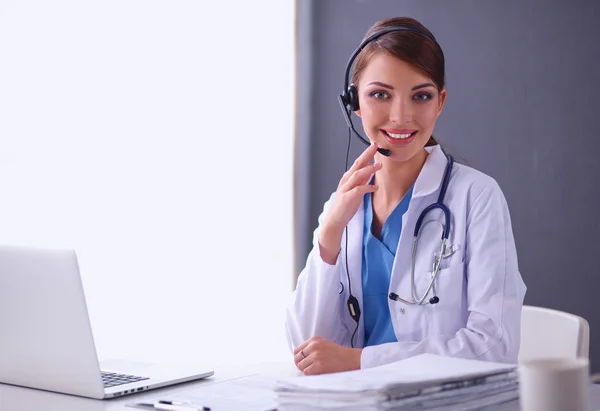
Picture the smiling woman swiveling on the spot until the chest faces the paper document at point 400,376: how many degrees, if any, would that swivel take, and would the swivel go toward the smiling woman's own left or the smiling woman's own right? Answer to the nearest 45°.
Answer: approximately 45° to the smiling woman's own left

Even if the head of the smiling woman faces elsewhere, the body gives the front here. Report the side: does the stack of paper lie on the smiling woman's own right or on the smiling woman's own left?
on the smiling woman's own left

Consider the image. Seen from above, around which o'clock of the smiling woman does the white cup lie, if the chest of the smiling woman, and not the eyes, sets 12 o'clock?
The white cup is roughly at 10 o'clock from the smiling woman.

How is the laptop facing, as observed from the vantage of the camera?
facing away from the viewer and to the right of the viewer

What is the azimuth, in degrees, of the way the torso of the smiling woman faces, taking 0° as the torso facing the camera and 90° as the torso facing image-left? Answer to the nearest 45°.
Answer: approximately 45°

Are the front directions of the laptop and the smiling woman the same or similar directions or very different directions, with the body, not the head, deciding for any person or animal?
very different directions
